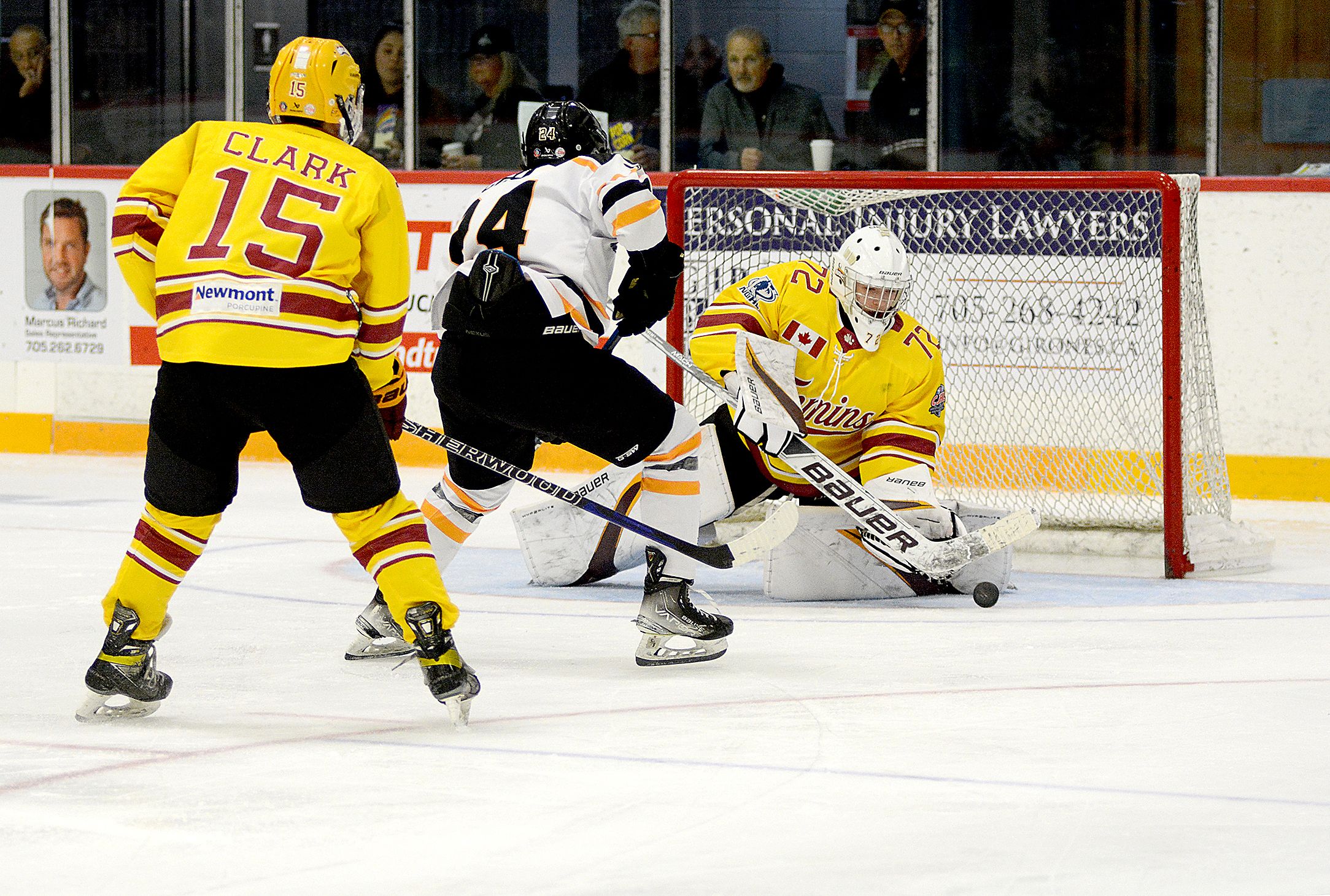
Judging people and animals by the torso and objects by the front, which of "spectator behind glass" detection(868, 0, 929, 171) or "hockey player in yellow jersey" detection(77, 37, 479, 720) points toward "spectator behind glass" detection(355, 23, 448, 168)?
the hockey player in yellow jersey

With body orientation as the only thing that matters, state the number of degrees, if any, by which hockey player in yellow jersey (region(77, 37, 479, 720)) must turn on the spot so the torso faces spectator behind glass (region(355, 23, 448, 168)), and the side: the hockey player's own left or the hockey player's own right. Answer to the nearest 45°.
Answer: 0° — they already face them

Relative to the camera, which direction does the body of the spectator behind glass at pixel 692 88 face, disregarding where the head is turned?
toward the camera

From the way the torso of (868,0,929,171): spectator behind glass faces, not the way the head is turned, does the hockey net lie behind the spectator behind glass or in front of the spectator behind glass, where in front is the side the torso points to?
in front

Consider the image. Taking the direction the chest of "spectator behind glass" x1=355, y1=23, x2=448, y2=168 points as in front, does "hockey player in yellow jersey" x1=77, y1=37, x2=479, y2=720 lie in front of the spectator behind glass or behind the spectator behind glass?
in front

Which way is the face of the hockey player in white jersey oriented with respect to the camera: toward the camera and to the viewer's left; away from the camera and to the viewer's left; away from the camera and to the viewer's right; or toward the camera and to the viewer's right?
away from the camera and to the viewer's right

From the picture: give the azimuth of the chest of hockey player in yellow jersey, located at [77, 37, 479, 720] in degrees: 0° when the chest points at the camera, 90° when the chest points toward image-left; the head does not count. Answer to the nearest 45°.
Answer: approximately 180°

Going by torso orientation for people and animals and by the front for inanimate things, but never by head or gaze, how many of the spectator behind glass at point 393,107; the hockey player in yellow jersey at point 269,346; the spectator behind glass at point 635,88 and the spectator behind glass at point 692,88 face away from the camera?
1

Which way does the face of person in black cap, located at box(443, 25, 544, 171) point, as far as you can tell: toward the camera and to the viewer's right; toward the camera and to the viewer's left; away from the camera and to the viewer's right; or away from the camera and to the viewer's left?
toward the camera and to the viewer's left

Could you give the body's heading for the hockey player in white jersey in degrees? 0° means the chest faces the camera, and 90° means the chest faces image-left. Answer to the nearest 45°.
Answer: approximately 225°
